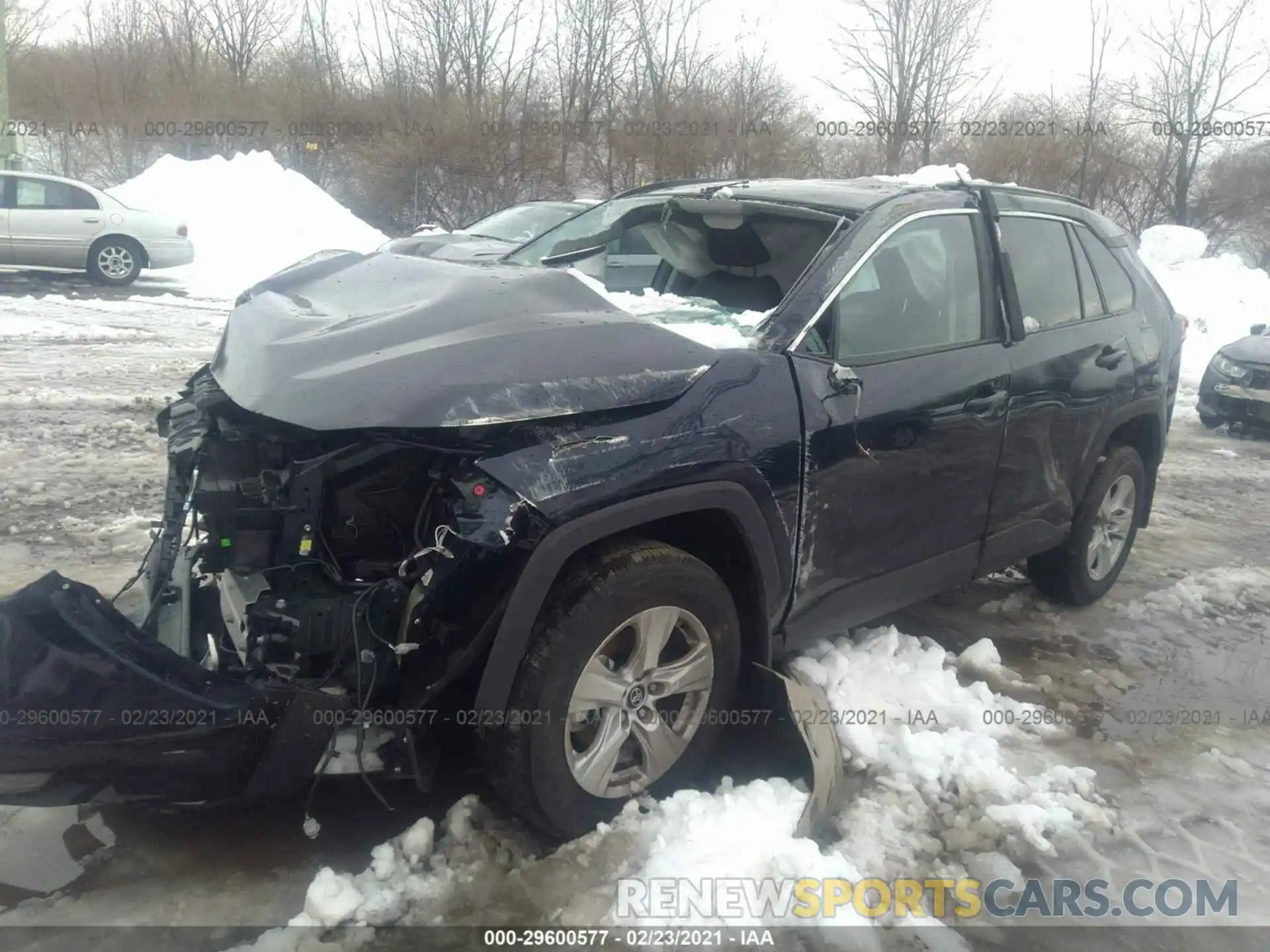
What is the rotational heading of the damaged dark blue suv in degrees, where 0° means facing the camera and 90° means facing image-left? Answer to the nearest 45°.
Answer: approximately 45°

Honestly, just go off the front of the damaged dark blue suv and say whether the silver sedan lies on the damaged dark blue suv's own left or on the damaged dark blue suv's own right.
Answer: on the damaged dark blue suv's own right

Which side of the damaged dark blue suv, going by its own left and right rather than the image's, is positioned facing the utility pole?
right
